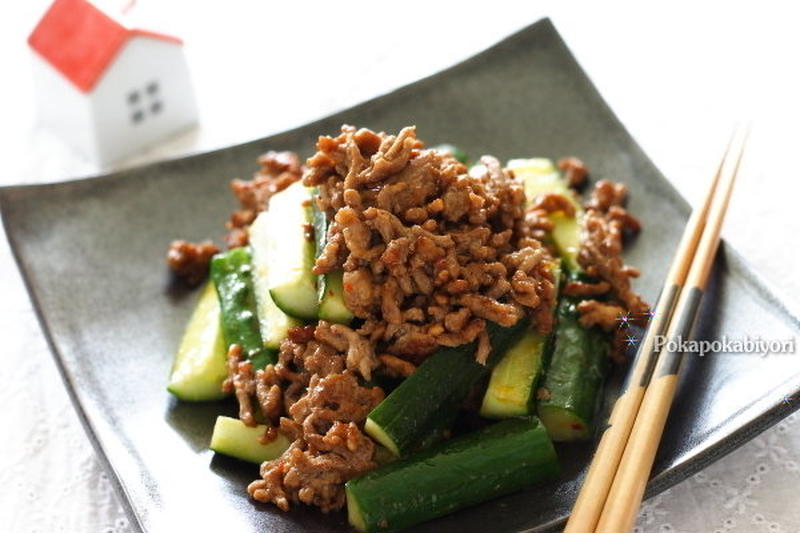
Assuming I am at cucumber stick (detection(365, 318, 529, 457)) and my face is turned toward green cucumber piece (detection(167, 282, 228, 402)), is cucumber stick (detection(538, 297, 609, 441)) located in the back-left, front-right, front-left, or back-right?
back-right

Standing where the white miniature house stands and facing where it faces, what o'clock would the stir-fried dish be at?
The stir-fried dish is roughly at 1 o'clock from the white miniature house.

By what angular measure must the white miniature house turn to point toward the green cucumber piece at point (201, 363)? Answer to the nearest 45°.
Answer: approximately 45° to its right

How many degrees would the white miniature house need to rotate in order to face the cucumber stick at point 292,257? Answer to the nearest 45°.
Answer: approximately 45° to its right

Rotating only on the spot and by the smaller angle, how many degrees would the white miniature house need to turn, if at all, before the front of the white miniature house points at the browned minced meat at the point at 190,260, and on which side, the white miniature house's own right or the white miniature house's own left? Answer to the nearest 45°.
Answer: approximately 45° to the white miniature house's own right

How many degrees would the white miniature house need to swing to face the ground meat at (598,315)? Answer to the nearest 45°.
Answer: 0° — it already faces it

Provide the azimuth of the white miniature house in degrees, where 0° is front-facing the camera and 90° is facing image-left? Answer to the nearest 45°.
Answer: approximately 315°

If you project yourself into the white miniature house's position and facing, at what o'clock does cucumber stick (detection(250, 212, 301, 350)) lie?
The cucumber stick is roughly at 1 o'clock from the white miniature house.

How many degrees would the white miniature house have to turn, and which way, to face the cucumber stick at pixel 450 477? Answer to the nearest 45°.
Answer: approximately 45° to its right
